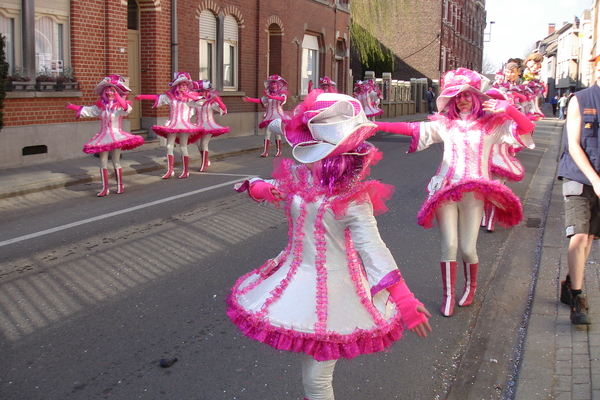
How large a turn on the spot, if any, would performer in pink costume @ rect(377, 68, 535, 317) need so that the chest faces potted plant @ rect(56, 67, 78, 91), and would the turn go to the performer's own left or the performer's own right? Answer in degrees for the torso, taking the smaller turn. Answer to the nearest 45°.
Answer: approximately 135° to the performer's own right

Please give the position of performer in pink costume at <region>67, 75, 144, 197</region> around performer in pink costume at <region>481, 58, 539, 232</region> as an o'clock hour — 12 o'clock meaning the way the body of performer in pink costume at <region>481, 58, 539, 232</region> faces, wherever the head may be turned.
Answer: performer in pink costume at <region>67, 75, 144, 197</region> is roughly at 2 o'clock from performer in pink costume at <region>481, 58, 539, 232</region>.

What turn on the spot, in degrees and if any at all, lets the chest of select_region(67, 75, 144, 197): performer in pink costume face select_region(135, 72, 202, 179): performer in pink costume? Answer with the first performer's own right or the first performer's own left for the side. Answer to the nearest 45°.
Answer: approximately 135° to the first performer's own left

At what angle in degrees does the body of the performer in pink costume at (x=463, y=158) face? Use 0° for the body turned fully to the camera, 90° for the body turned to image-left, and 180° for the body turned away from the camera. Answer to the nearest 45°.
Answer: approximately 0°

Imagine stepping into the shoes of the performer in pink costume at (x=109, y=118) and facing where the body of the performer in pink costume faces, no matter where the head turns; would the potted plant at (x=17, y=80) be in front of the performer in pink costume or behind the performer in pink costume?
behind

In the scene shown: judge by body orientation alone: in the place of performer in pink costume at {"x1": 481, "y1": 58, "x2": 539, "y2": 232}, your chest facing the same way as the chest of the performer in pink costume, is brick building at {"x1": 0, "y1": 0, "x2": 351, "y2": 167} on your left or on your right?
on your right
